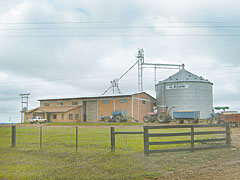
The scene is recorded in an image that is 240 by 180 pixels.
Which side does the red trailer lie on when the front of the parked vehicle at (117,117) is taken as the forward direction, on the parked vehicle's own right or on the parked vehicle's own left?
on the parked vehicle's own left

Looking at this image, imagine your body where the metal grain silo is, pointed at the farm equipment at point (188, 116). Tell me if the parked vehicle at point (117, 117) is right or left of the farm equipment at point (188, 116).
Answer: right

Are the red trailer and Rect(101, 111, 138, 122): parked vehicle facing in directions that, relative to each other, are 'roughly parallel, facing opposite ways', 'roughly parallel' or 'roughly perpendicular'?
roughly parallel

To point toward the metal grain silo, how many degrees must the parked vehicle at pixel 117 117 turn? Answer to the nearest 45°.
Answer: approximately 180°

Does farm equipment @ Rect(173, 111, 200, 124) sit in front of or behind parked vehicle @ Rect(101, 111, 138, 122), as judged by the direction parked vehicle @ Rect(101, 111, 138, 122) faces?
behind

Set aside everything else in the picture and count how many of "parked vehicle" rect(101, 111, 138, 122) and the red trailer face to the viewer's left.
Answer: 2

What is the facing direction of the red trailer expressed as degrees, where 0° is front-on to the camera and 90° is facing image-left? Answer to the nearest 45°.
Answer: approximately 90°

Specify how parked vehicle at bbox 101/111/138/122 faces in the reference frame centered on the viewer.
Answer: facing to the left of the viewer
